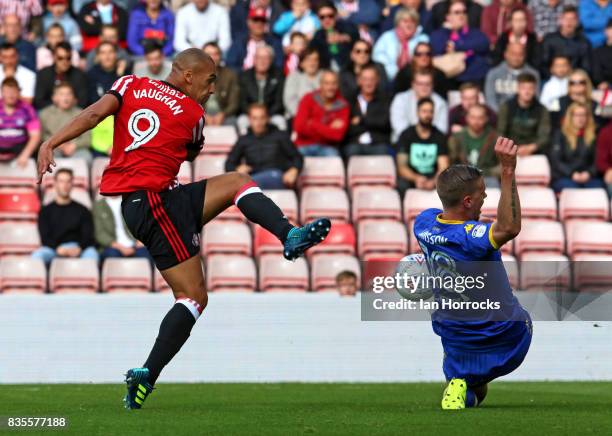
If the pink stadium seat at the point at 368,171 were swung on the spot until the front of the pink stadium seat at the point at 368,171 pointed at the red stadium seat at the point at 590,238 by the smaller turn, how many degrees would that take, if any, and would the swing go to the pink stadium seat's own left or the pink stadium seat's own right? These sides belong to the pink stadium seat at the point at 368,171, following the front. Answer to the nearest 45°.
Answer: approximately 90° to the pink stadium seat's own left

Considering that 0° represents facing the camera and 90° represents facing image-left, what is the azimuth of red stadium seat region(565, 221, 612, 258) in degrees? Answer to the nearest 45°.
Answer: approximately 0°

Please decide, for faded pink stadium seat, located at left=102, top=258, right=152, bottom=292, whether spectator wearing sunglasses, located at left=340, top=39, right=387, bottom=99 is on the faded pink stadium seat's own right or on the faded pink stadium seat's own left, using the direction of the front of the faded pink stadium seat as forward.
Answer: on the faded pink stadium seat's own left

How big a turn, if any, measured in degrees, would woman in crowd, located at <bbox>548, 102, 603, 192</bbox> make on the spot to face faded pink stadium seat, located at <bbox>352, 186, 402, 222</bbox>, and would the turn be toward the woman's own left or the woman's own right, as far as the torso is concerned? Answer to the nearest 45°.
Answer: approximately 45° to the woman's own right

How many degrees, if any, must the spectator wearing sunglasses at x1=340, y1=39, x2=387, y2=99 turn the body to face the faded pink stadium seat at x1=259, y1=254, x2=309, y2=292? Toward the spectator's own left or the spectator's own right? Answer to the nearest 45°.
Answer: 0° — they already face it

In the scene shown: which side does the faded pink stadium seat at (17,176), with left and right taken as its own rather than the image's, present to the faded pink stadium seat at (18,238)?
front

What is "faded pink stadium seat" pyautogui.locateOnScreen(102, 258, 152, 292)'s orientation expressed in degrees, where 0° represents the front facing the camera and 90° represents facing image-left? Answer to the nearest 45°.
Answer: approximately 0°
